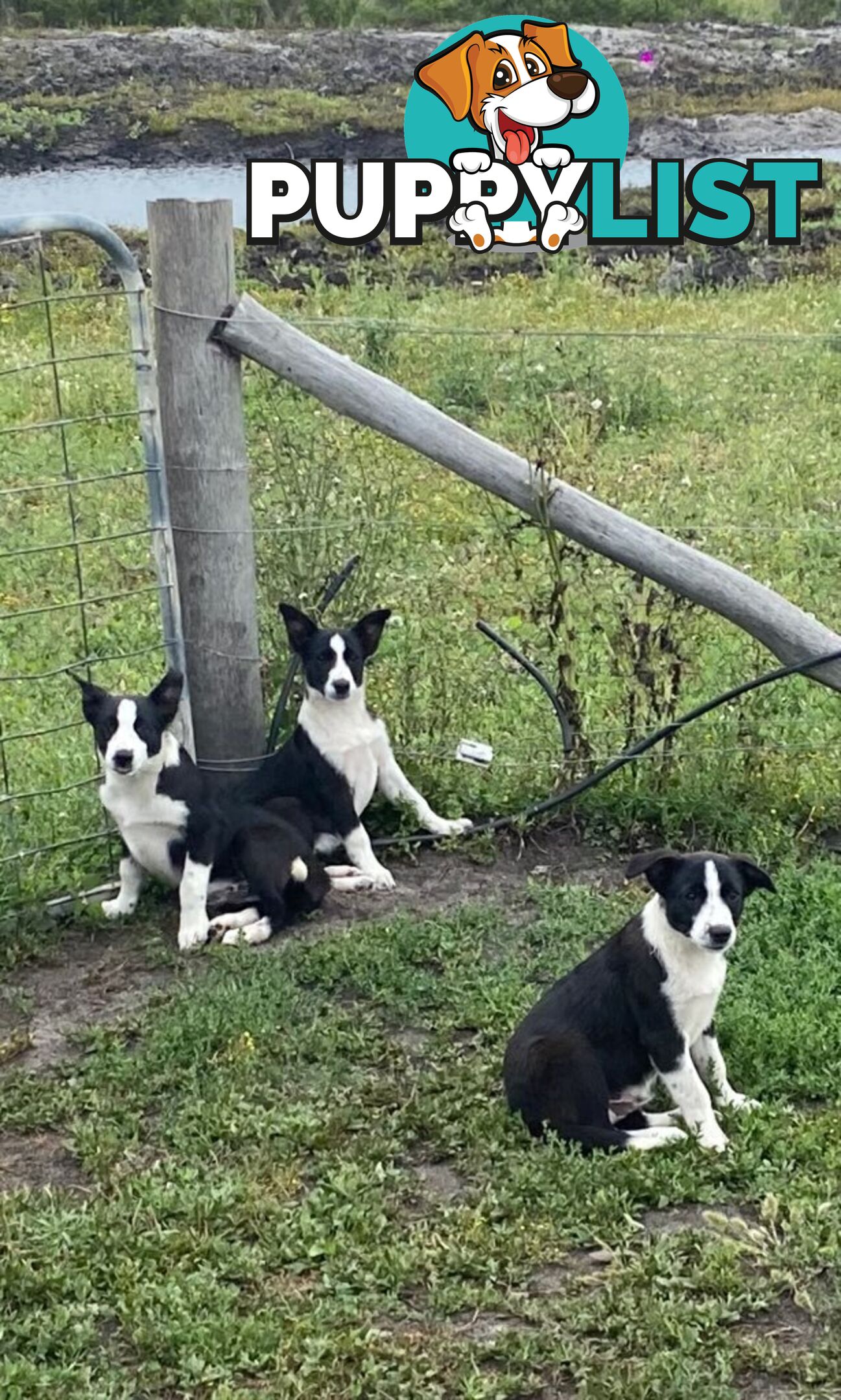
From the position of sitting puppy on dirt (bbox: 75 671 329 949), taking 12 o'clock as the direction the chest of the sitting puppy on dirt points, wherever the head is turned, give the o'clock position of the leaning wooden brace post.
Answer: The leaning wooden brace post is roughly at 7 o'clock from the sitting puppy on dirt.

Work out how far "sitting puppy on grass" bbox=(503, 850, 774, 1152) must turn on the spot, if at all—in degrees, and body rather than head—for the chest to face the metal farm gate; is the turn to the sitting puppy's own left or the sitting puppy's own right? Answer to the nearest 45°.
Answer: approximately 180°

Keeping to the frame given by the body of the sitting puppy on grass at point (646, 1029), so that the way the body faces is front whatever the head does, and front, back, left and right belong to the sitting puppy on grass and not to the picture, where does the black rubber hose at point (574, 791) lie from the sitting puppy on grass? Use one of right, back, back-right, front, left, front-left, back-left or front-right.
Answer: back-left

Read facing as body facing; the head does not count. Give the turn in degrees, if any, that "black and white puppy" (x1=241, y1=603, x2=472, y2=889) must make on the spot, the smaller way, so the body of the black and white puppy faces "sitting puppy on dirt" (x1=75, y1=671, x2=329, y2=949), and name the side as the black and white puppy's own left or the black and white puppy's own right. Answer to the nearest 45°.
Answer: approximately 90° to the black and white puppy's own right

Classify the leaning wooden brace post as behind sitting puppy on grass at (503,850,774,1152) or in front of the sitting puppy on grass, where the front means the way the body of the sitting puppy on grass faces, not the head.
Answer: behind

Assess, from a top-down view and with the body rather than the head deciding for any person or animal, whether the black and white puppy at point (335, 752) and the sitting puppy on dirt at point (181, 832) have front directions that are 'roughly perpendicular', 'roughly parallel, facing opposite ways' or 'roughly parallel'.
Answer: roughly perpendicular

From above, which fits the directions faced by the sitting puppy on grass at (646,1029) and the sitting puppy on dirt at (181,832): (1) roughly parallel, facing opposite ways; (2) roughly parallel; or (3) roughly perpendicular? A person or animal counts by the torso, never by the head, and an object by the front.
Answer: roughly perpendicular

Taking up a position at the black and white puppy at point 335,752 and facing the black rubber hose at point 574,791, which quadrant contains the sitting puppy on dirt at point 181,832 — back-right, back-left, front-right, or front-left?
back-right

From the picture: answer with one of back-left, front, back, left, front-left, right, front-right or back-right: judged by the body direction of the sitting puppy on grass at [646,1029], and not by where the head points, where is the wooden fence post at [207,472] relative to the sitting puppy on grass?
back
